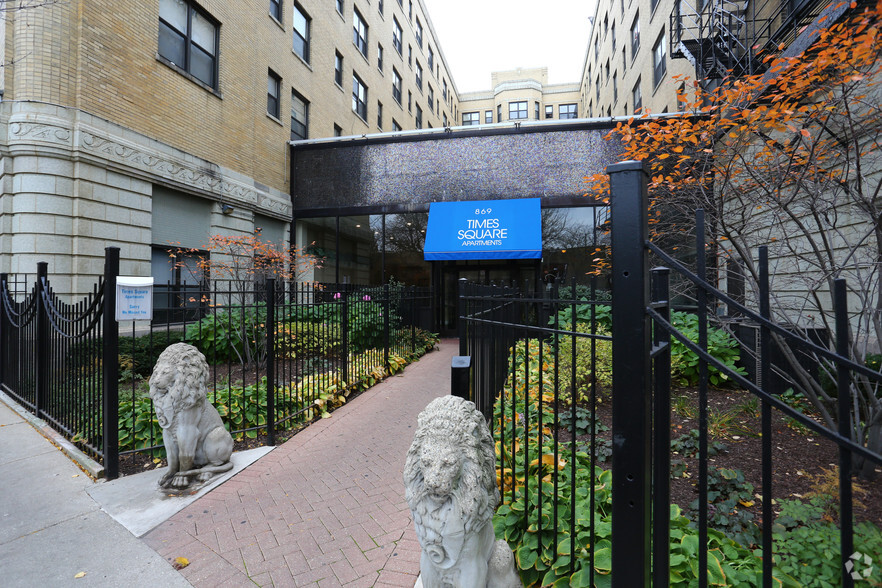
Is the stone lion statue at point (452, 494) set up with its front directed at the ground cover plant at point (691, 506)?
no

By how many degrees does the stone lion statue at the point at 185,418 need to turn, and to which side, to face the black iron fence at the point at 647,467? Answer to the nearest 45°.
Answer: approximately 90° to its left

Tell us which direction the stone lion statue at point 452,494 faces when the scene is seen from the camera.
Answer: facing the viewer and to the left of the viewer

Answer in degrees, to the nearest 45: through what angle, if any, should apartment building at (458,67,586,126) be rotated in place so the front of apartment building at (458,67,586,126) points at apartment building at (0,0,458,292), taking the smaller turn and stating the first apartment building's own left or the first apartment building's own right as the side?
0° — it already faces it

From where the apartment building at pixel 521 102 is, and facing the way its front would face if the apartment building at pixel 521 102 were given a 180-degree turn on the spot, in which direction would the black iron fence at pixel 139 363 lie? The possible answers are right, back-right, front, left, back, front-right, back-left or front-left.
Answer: back

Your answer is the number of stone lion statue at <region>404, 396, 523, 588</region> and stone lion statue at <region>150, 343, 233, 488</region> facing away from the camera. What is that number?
0

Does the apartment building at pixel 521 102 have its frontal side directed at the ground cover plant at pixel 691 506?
yes

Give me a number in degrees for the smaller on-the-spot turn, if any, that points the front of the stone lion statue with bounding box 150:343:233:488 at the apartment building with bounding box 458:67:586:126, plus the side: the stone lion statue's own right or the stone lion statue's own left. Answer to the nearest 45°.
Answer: approximately 180°

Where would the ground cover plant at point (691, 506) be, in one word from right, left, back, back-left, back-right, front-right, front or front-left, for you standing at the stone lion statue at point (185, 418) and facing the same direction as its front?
left

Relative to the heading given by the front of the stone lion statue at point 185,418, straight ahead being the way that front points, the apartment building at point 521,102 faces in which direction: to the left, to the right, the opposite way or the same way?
the same way

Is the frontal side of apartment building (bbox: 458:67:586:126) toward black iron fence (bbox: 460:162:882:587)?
yes

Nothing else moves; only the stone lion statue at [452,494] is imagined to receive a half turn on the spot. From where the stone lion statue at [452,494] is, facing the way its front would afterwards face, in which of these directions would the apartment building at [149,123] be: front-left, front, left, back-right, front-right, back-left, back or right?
left

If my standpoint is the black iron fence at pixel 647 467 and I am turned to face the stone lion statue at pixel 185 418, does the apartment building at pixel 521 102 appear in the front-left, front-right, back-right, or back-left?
front-right

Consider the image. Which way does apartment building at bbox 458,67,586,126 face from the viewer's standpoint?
toward the camera

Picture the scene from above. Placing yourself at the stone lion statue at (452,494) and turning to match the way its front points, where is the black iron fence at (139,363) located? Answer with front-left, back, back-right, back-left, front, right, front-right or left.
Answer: right

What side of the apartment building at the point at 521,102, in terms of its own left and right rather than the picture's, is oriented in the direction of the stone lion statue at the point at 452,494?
front

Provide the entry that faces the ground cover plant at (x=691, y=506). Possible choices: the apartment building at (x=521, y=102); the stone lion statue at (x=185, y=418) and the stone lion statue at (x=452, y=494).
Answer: the apartment building

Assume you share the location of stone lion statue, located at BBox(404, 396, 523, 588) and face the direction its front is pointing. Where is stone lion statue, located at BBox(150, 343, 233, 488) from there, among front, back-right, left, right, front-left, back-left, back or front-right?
right

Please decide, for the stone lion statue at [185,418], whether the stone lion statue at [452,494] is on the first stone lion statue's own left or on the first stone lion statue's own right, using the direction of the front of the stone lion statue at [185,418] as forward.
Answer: on the first stone lion statue's own left
